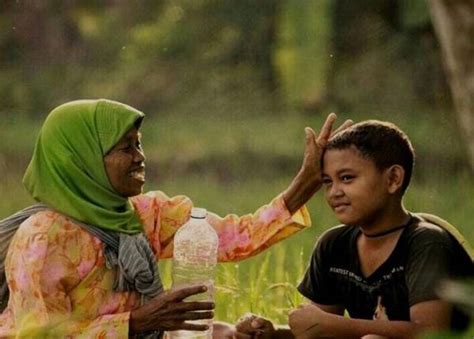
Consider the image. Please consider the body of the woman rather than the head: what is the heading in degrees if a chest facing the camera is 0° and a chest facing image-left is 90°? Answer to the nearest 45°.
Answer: approximately 270°

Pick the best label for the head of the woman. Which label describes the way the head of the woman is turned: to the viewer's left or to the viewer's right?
to the viewer's right

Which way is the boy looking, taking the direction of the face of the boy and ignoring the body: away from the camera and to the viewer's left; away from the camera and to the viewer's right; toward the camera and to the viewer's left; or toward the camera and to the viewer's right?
toward the camera and to the viewer's left

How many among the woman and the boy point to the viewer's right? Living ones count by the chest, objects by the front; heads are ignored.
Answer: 1

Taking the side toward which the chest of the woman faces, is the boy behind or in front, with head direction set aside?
in front

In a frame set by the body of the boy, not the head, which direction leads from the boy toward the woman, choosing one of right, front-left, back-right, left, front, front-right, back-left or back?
front-right
